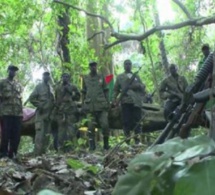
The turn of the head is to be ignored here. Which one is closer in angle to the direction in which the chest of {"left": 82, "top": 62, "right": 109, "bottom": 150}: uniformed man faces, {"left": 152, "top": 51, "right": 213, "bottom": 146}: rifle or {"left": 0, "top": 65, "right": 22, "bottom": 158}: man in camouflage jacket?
the rifle

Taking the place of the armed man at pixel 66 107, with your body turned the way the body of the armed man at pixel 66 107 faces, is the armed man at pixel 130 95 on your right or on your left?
on your left

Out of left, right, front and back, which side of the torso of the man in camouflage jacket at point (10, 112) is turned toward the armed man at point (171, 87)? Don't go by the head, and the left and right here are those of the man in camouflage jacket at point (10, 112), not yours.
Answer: left

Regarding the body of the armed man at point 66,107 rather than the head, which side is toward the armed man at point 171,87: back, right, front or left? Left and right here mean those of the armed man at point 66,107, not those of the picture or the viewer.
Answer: left

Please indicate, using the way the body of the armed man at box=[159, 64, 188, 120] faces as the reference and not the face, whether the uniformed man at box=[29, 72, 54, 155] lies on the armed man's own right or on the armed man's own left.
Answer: on the armed man's own right

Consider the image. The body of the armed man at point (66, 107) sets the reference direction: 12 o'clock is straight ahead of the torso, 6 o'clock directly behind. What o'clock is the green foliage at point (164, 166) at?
The green foliage is roughly at 12 o'clock from the armed man.

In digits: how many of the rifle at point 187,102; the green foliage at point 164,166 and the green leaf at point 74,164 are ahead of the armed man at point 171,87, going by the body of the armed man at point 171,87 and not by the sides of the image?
3

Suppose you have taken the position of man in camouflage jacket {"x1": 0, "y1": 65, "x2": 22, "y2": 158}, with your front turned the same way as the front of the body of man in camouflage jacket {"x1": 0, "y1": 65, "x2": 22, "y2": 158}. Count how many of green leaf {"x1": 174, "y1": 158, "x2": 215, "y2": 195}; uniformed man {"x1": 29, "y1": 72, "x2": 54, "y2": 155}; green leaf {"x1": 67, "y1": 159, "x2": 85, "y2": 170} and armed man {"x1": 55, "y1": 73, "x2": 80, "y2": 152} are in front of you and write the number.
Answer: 2
